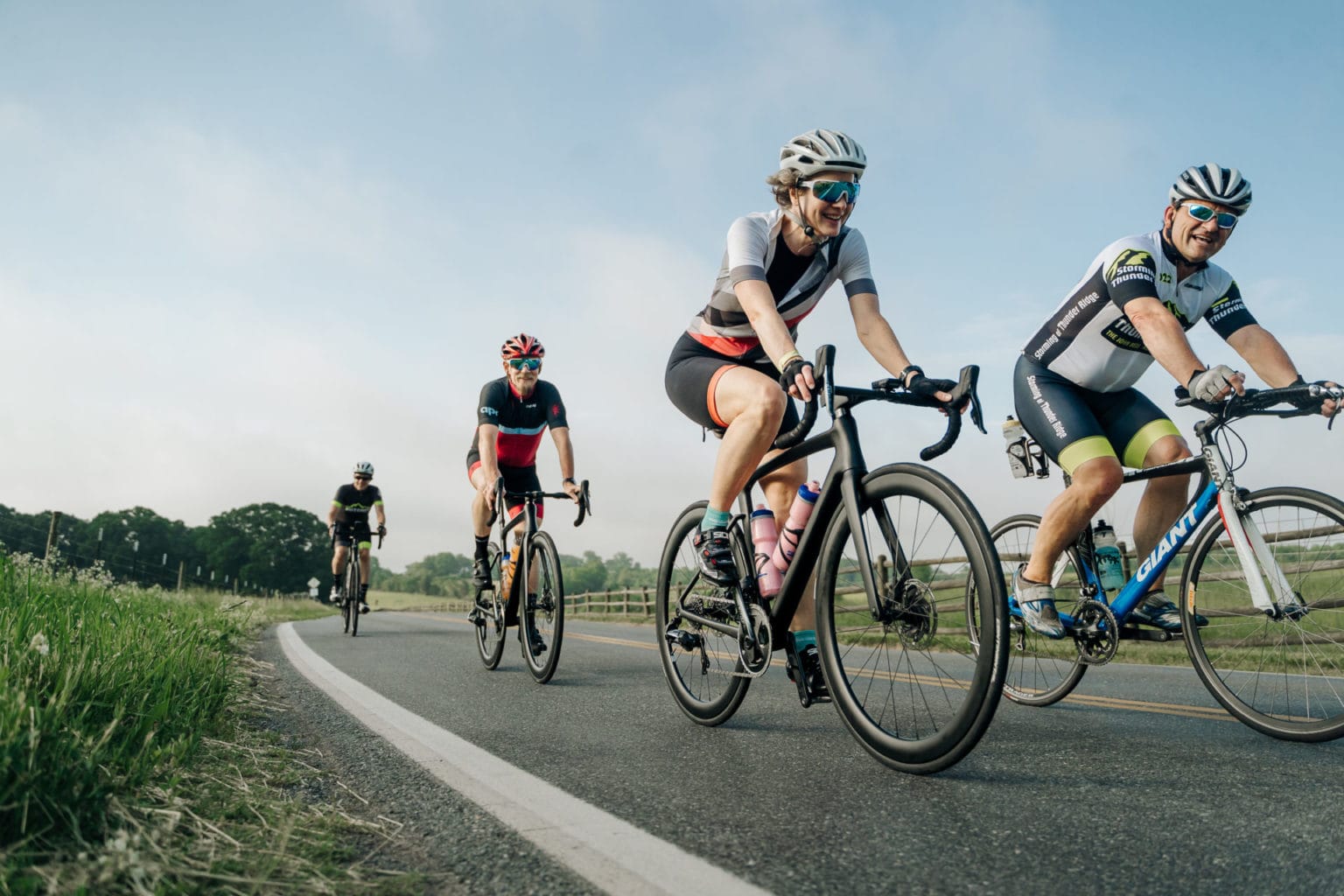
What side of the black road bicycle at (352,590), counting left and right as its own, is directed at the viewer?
front

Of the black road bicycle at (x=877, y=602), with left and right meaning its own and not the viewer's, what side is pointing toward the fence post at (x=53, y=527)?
back

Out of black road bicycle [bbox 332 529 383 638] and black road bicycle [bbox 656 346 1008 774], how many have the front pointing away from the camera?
0

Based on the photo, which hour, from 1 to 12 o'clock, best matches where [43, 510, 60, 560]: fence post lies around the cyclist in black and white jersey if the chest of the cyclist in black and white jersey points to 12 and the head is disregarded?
The fence post is roughly at 5 o'clock from the cyclist in black and white jersey.

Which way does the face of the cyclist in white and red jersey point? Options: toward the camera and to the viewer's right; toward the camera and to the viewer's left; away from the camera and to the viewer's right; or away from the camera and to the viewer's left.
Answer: toward the camera and to the viewer's right

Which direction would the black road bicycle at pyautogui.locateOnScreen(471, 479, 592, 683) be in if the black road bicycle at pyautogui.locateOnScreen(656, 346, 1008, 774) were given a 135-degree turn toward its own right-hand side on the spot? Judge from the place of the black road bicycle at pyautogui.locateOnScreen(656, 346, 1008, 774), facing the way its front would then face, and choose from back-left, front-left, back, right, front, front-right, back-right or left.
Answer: front-right

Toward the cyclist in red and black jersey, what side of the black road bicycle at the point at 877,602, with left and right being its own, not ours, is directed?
back

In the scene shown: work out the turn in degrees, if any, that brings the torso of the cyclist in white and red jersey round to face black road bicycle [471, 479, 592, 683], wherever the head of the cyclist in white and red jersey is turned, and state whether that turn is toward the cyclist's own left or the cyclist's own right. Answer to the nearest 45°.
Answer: approximately 180°

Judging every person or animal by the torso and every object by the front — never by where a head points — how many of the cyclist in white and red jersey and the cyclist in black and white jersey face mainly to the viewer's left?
0

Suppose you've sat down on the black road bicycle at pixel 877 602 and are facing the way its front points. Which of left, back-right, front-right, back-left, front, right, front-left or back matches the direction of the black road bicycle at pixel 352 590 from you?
back

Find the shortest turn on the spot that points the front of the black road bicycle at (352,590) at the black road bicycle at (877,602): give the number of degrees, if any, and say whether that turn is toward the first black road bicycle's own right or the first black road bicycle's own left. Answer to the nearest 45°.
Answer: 0° — it already faces it

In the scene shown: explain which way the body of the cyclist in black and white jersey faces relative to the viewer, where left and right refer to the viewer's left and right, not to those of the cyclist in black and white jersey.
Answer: facing the viewer and to the right of the viewer

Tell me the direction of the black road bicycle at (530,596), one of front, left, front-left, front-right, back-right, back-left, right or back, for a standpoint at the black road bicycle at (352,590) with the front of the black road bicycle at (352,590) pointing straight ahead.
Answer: front
